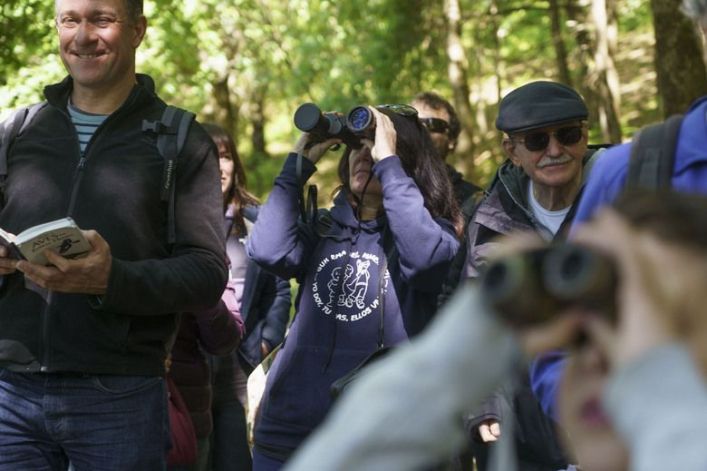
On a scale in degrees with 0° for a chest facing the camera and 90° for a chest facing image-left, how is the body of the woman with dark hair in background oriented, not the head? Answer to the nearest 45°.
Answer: approximately 45°

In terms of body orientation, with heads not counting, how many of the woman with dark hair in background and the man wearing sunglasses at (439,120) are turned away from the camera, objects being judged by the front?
0

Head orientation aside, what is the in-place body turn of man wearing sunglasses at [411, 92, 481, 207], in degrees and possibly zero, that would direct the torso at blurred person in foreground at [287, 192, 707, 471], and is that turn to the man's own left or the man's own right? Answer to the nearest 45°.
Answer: approximately 45° to the man's own left

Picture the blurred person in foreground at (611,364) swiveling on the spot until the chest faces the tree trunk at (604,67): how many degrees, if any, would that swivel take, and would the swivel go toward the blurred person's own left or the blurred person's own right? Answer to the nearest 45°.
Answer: approximately 135° to the blurred person's own right

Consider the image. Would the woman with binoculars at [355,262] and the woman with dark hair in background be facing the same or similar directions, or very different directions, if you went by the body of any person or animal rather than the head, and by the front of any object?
same or similar directions

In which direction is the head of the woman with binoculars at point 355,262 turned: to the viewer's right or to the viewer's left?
to the viewer's left

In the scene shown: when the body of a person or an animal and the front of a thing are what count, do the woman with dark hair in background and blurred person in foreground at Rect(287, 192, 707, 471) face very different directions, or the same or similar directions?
same or similar directions

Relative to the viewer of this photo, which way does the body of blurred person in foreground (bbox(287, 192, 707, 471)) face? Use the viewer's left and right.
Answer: facing the viewer and to the left of the viewer

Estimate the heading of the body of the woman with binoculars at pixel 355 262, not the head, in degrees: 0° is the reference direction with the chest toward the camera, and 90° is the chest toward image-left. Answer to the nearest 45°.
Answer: approximately 45°

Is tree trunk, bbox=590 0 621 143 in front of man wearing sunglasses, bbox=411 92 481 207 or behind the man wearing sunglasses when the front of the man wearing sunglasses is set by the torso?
behind
